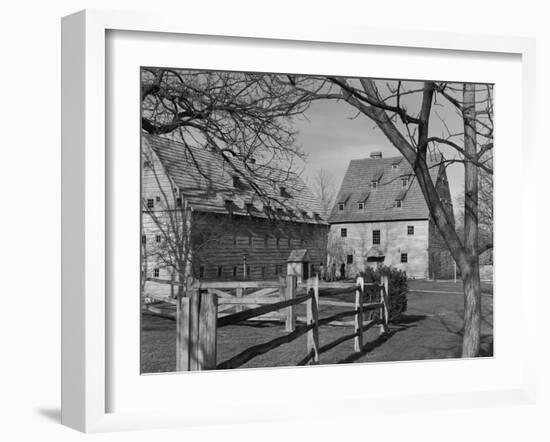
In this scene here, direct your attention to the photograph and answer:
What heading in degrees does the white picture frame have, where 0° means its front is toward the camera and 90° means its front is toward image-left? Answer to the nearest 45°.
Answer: approximately 315°
